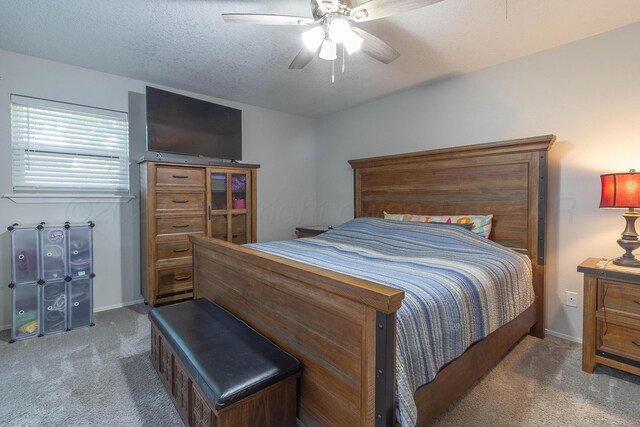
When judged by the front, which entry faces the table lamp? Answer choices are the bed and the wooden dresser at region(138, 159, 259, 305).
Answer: the wooden dresser

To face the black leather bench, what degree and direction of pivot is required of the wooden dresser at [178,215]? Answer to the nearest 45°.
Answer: approximately 45° to its right

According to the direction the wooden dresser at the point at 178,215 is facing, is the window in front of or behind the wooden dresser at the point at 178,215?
behind

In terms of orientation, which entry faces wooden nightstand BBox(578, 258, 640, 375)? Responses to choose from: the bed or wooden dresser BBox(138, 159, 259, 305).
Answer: the wooden dresser

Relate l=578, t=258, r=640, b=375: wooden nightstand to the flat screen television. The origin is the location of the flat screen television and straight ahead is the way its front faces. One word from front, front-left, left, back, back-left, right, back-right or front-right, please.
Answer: front

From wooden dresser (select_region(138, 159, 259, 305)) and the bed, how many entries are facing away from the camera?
0

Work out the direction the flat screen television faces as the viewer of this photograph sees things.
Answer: facing the viewer and to the right of the viewer

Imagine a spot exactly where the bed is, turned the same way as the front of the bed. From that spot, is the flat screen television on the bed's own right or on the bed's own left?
on the bed's own right

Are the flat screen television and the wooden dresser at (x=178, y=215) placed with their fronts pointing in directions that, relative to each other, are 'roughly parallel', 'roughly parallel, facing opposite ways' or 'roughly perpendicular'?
roughly parallel

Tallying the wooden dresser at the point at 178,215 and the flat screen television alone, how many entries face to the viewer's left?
0

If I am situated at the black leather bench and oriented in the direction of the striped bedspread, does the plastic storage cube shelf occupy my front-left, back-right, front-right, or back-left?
back-left

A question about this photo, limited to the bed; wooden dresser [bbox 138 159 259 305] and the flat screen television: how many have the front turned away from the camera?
0

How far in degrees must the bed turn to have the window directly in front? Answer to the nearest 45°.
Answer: approximately 45° to its right
